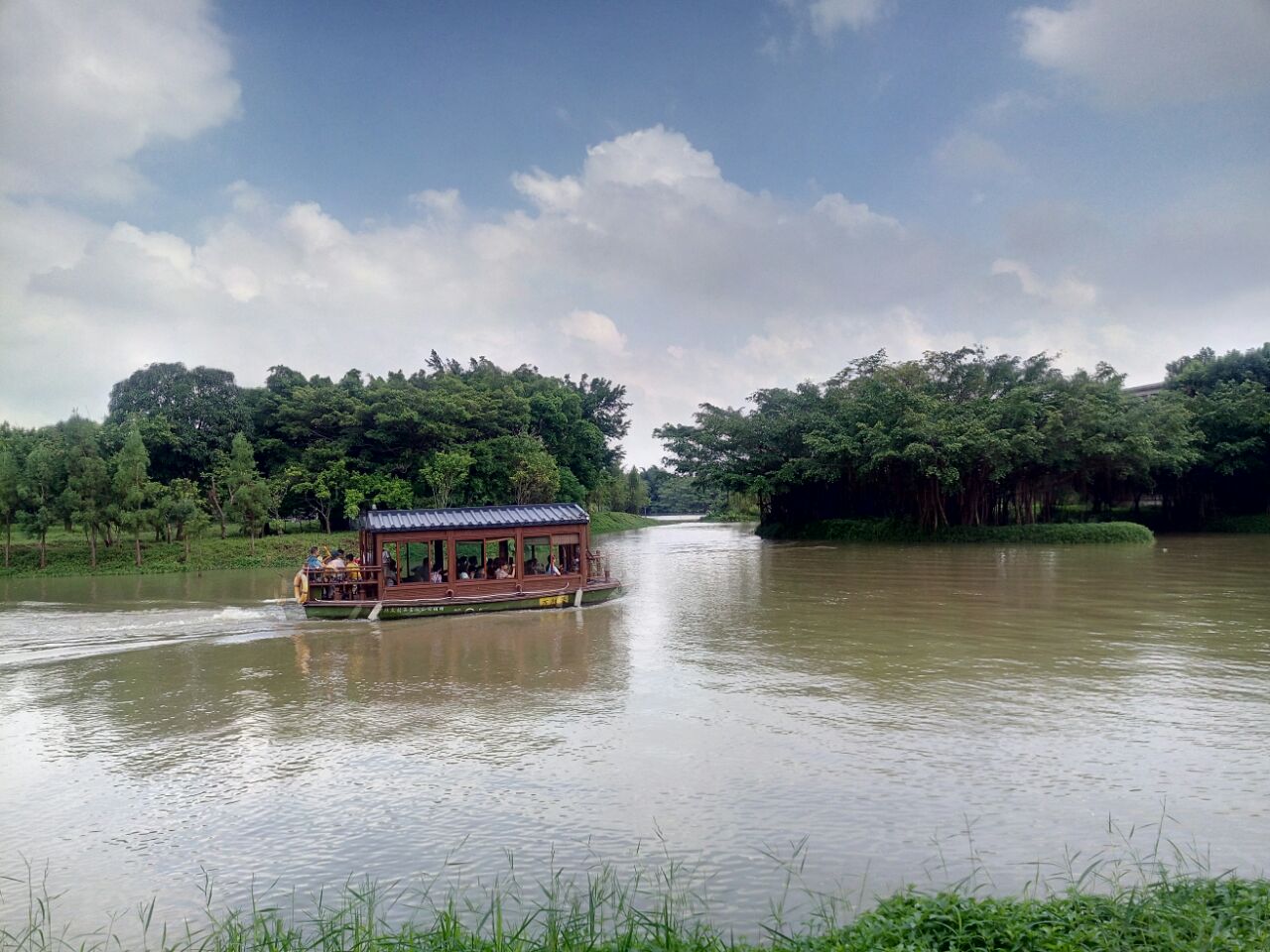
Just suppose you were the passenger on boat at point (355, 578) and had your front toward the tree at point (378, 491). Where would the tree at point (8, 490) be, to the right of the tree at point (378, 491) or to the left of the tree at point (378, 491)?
left

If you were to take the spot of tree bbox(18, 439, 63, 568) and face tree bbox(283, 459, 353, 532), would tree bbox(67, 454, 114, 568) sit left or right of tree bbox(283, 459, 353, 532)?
right

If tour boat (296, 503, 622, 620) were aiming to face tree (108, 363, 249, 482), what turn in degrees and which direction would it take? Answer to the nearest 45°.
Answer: approximately 135° to its left

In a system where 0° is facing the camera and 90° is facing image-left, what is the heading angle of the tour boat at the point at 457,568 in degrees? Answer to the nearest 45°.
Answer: approximately 270°

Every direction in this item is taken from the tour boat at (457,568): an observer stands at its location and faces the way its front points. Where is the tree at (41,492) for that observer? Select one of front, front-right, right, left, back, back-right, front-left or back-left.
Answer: back-left

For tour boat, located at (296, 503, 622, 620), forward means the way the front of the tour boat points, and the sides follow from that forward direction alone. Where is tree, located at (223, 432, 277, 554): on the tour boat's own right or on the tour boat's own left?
on the tour boat's own left

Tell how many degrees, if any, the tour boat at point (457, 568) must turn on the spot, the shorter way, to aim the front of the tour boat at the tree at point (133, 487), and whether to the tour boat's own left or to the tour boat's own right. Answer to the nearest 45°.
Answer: approximately 135° to the tour boat's own left

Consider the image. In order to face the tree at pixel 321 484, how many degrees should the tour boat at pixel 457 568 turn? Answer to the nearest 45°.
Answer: approximately 90° to its left

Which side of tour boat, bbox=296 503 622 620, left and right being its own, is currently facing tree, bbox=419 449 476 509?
left

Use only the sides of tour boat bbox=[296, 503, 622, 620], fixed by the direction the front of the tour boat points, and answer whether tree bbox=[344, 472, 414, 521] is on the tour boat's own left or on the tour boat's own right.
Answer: on the tour boat's own left
